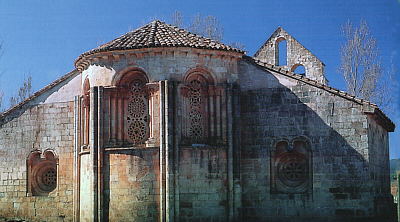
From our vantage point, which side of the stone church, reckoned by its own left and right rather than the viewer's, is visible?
back
